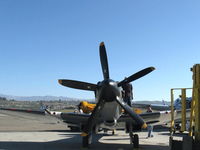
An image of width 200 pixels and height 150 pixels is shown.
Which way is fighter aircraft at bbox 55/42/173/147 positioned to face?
toward the camera
